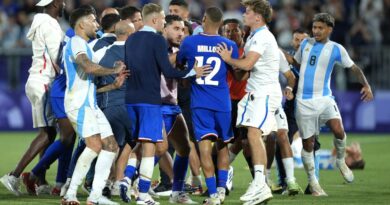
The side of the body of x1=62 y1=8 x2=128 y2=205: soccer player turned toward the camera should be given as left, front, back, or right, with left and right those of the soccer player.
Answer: right

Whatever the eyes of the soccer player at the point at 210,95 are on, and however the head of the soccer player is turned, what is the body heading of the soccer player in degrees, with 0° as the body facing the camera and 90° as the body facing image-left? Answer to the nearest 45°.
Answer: approximately 180°

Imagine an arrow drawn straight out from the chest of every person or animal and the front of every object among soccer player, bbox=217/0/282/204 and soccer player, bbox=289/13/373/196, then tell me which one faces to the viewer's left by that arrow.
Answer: soccer player, bbox=217/0/282/204

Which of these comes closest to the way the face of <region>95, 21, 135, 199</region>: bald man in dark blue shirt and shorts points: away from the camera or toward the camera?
away from the camera

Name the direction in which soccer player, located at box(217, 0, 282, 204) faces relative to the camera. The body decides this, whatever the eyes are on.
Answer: to the viewer's left

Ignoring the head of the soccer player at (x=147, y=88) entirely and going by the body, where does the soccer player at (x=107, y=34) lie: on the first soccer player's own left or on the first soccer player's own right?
on the first soccer player's own left

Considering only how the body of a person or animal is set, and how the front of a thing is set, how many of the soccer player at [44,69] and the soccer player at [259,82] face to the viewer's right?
1

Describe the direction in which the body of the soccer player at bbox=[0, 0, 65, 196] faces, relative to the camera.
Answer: to the viewer's right
